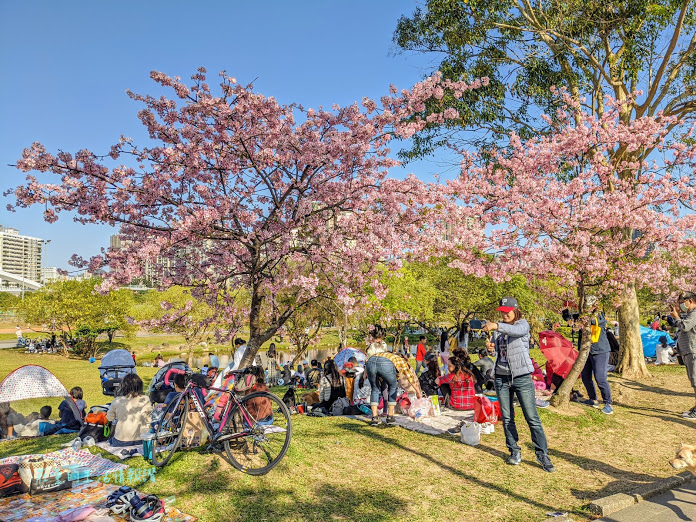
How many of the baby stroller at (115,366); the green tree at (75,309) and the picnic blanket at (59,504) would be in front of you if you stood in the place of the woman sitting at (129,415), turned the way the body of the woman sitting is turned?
2

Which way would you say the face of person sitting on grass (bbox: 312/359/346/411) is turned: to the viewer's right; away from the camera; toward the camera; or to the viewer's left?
away from the camera

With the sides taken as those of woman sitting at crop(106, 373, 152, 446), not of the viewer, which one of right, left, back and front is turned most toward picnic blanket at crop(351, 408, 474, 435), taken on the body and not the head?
right

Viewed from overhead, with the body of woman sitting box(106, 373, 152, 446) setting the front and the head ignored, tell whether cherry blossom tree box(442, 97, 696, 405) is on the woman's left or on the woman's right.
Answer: on the woman's right

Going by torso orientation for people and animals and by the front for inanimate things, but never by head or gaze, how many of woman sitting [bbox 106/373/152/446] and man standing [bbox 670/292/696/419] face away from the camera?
1

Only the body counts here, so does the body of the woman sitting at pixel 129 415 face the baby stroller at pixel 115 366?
yes

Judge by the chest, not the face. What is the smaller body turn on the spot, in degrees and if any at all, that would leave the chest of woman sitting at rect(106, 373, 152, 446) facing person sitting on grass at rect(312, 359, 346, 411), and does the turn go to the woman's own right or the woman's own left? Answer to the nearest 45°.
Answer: approximately 45° to the woman's own right

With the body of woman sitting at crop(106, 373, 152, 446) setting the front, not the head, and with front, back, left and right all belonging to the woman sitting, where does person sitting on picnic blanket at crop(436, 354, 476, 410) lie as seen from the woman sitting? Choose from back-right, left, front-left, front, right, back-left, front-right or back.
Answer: right

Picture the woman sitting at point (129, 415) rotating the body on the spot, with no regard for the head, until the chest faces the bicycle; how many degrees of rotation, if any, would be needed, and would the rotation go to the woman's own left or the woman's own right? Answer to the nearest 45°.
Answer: approximately 135° to the woman's own right

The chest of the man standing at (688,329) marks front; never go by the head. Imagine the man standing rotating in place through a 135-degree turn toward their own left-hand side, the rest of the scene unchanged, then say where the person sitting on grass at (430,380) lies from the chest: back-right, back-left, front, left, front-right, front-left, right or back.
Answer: back-right

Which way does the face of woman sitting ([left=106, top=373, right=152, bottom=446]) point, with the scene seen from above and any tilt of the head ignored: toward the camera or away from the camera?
away from the camera

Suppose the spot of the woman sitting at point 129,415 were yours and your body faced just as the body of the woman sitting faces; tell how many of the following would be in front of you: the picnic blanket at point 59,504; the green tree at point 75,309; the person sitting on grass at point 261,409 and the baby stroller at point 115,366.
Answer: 2

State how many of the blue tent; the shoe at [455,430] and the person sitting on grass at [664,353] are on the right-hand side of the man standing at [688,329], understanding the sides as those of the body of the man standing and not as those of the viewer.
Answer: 2

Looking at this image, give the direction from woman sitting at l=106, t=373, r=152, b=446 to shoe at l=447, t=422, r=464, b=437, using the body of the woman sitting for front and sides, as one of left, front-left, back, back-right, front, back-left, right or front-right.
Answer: right

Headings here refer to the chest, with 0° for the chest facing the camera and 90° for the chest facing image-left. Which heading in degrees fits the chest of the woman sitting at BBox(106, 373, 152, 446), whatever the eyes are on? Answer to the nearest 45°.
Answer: approximately 180°

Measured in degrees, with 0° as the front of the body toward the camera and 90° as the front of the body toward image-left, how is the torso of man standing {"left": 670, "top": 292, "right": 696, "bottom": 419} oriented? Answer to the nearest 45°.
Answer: approximately 90°

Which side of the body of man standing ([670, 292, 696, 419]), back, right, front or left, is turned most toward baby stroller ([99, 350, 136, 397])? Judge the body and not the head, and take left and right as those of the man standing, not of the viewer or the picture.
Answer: front
